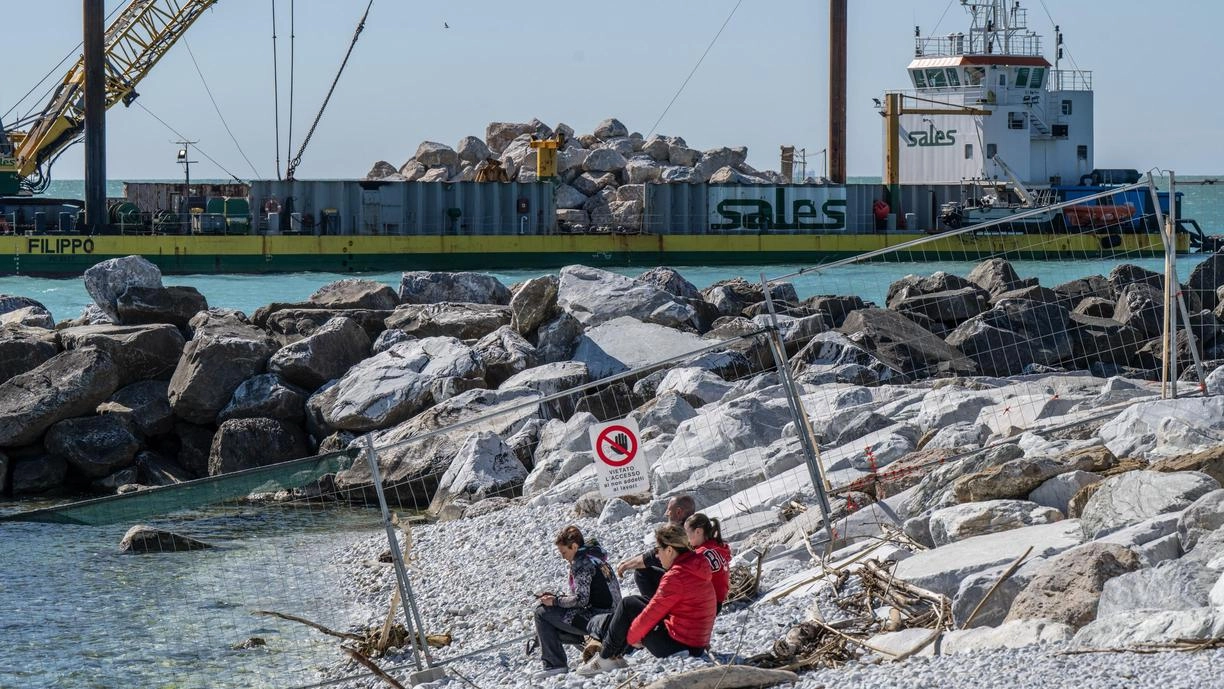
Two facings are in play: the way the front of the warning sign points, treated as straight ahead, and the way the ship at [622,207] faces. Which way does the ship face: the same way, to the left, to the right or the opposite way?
to the right

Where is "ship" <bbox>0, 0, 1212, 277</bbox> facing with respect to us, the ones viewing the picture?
facing to the left of the viewer

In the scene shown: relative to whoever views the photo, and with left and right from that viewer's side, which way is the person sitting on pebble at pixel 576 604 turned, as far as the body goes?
facing to the left of the viewer

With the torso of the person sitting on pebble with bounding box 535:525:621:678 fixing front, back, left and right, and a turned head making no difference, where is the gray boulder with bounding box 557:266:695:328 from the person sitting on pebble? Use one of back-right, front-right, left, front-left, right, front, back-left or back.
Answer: right

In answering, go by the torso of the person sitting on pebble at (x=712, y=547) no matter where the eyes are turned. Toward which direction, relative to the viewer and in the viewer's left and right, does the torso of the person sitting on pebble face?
facing to the left of the viewer

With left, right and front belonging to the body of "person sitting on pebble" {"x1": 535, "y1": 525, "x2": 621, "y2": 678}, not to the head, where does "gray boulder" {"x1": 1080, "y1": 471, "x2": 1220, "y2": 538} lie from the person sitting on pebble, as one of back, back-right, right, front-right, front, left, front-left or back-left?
back

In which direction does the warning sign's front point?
toward the camera

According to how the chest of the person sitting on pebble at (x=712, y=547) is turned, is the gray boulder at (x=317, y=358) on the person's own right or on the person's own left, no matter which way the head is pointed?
on the person's own right

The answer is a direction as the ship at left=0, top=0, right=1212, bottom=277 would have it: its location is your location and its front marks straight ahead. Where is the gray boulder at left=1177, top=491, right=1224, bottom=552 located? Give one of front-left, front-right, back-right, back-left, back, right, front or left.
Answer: left

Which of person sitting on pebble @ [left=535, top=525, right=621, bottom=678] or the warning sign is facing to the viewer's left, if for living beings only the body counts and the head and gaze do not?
the person sitting on pebble

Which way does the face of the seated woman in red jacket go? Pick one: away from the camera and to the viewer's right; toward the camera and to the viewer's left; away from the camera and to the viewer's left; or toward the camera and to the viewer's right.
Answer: toward the camera and to the viewer's left

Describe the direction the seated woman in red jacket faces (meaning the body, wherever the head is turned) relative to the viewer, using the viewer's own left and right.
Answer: facing to the left of the viewer
